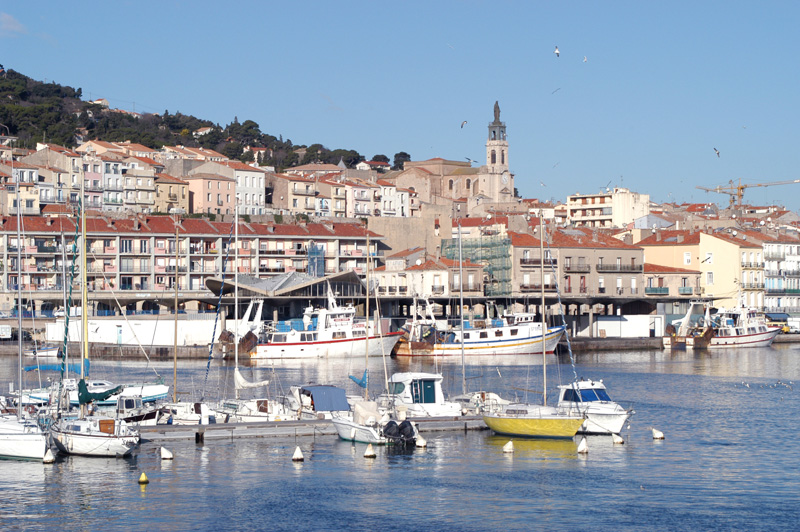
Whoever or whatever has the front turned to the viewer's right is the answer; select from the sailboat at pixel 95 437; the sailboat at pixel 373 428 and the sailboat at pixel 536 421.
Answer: the sailboat at pixel 536 421

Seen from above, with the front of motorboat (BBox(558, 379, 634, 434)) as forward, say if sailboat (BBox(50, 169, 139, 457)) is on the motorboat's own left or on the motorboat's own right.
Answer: on the motorboat's own right

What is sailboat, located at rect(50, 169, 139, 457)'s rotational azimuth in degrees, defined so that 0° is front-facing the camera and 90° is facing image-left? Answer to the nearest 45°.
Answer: approximately 135°

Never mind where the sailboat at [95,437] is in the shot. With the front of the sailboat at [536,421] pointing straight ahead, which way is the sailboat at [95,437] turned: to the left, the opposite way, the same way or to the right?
the opposite way

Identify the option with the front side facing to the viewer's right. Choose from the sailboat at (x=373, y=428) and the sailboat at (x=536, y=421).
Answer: the sailboat at (x=536, y=421)

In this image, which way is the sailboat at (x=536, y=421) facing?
to the viewer's right

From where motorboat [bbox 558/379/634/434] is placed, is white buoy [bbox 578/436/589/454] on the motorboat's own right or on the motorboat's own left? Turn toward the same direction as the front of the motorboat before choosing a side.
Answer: on the motorboat's own right

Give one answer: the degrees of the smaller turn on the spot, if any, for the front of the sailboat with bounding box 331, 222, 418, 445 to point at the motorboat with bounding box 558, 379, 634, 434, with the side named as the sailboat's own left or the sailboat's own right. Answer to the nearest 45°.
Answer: approximately 135° to the sailboat's own right
